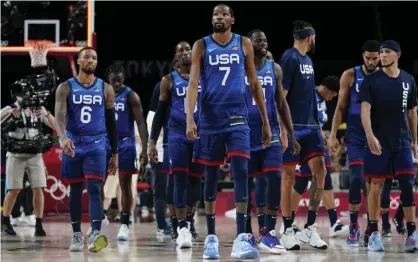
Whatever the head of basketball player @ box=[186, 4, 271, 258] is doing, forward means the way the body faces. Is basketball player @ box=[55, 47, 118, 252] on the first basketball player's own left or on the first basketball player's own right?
on the first basketball player's own right

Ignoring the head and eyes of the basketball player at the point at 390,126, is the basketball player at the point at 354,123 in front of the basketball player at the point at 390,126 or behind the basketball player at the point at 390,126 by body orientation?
behind

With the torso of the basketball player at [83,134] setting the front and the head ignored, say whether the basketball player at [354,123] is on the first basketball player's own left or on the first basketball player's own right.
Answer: on the first basketball player's own left

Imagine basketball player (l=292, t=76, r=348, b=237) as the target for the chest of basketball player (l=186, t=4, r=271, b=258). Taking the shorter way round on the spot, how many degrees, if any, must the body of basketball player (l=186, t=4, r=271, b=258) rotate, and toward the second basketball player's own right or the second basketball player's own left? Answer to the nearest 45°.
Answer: approximately 135° to the second basketball player's own left

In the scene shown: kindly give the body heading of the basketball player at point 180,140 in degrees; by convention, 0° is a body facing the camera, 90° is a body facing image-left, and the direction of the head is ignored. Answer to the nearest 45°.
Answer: approximately 0°
